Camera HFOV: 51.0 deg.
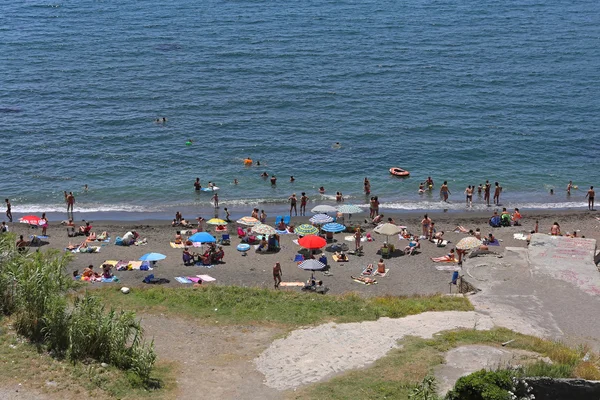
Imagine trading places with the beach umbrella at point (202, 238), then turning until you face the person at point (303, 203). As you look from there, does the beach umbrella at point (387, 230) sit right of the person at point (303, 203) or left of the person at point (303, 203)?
right

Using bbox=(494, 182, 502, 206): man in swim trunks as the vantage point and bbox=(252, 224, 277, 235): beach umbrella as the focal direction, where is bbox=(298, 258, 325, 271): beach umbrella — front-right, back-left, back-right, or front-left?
front-left

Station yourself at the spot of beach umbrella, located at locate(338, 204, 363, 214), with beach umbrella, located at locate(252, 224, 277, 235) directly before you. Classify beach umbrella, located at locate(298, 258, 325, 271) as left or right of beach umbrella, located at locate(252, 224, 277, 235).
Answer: left

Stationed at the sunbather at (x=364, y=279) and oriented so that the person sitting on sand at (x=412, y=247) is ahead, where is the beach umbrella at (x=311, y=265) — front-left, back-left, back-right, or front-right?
back-left
